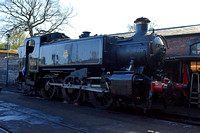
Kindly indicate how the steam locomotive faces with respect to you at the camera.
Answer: facing the viewer and to the right of the viewer

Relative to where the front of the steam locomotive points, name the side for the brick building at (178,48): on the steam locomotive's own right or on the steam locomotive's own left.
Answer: on the steam locomotive's own left
